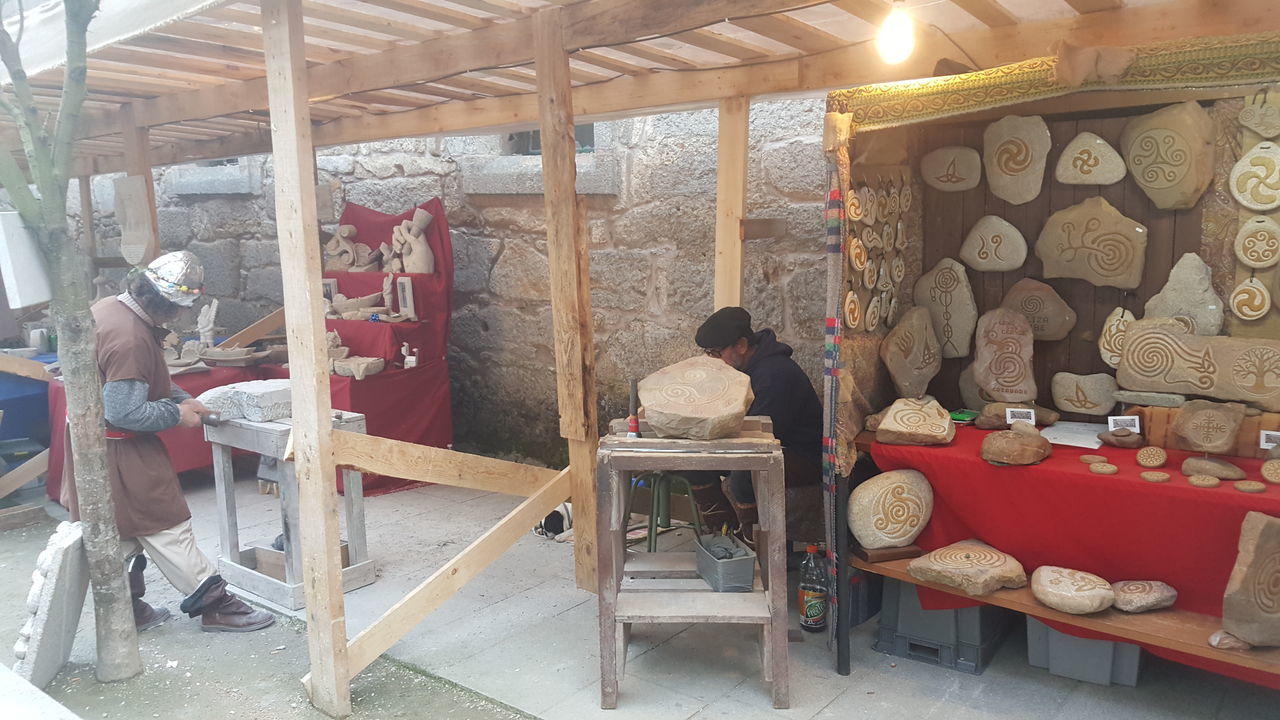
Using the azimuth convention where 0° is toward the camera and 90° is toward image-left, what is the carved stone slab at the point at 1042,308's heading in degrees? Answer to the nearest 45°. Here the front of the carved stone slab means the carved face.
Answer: approximately 0°

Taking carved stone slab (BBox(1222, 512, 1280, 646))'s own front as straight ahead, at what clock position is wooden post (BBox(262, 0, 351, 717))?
The wooden post is roughly at 2 o'clock from the carved stone slab.

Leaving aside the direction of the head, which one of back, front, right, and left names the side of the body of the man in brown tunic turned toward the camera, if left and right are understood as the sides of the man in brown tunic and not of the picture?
right

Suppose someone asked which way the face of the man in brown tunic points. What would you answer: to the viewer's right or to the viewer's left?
to the viewer's right

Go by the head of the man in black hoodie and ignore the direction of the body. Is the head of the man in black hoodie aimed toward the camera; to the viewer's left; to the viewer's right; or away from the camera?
to the viewer's left

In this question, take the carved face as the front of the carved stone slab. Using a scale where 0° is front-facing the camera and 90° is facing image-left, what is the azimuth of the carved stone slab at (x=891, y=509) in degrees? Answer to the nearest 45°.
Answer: approximately 0°

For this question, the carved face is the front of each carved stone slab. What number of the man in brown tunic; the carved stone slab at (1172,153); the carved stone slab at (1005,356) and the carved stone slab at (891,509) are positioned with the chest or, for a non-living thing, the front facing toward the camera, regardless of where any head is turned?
3

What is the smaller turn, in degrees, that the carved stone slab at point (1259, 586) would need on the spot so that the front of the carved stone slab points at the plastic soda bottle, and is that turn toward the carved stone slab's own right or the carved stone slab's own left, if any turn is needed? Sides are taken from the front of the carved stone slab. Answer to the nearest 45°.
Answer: approximately 90° to the carved stone slab's own right

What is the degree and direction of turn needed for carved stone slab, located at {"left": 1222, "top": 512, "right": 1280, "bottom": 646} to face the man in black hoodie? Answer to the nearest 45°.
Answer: approximately 90° to its right
